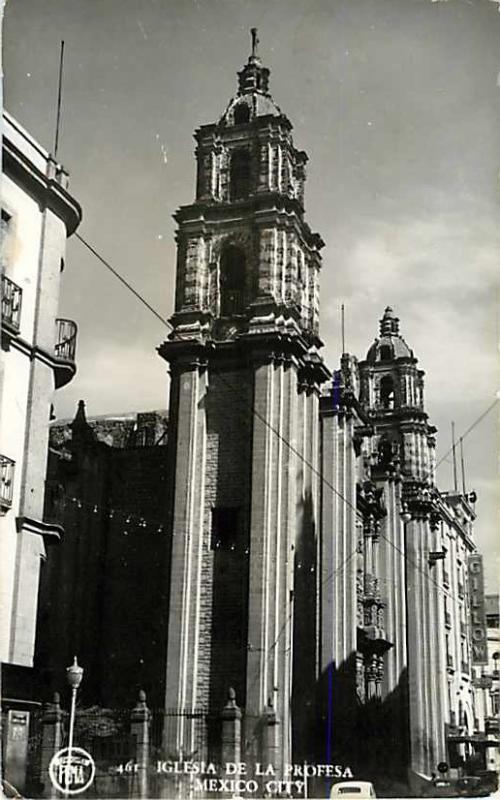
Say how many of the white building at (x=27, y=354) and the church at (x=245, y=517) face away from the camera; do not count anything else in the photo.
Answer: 0

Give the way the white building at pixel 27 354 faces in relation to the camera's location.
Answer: facing the viewer and to the right of the viewer
